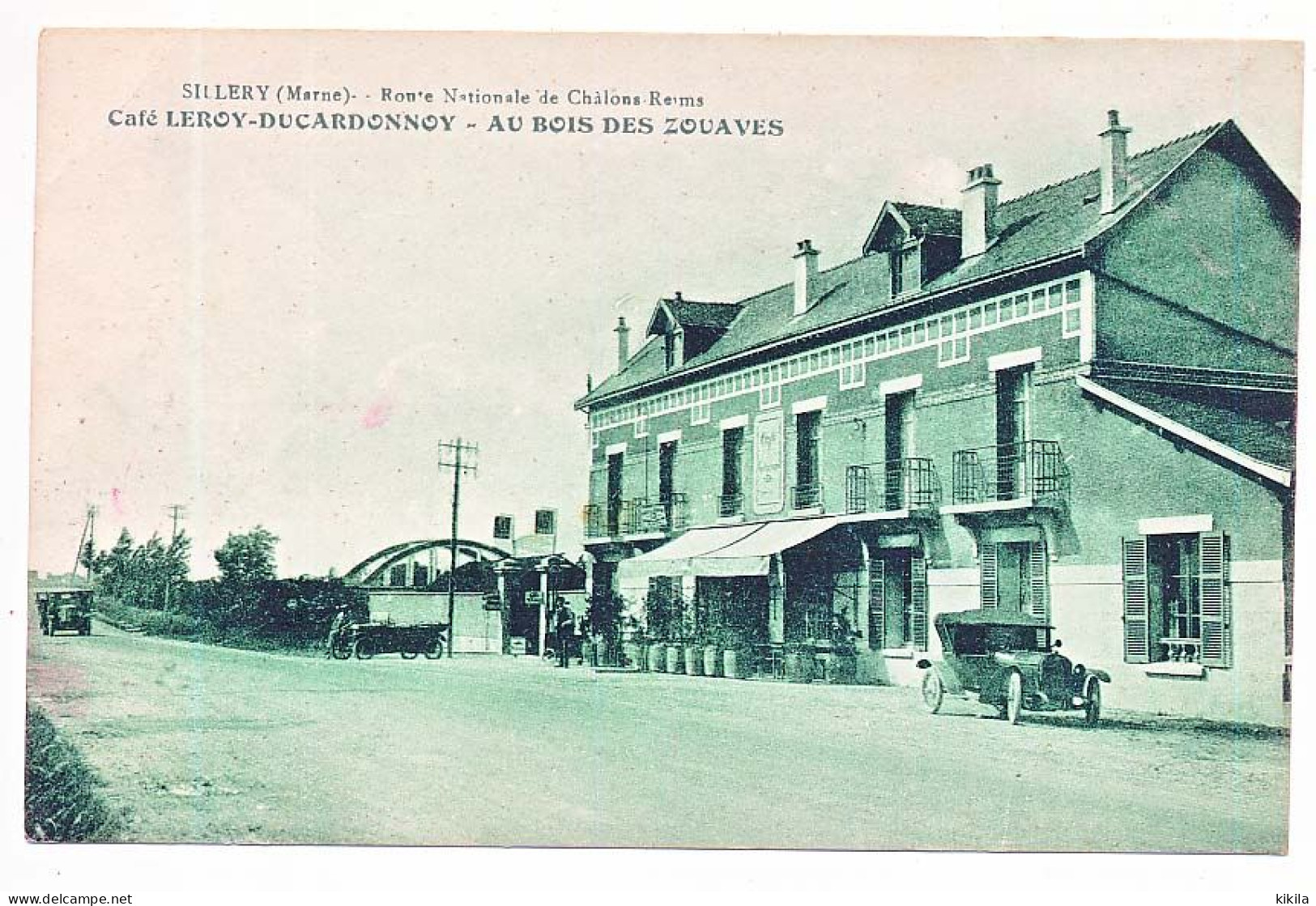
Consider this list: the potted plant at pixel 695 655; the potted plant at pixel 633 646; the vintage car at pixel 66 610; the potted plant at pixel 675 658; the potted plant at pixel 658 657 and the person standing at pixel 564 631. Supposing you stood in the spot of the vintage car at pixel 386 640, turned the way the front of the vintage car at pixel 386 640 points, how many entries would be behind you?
5

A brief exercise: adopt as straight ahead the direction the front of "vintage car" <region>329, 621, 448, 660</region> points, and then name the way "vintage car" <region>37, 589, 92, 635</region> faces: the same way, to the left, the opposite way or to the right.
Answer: to the left

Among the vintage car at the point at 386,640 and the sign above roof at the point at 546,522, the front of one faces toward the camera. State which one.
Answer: the sign above roof

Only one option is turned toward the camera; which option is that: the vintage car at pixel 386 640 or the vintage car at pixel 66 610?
the vintage car at pixel 66 610

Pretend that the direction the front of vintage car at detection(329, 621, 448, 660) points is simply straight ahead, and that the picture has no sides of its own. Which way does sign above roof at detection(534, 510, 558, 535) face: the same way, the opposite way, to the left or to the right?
to the left

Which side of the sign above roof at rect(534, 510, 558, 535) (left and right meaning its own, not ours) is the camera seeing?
front

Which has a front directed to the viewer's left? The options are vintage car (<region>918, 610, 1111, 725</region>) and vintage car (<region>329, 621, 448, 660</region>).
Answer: vintage car (<region>329, 621, 448, 660</region>)

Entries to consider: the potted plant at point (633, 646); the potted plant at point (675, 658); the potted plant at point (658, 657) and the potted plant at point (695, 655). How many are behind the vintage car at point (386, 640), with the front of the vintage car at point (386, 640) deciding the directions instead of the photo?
4

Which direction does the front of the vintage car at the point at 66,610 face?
toward the camera

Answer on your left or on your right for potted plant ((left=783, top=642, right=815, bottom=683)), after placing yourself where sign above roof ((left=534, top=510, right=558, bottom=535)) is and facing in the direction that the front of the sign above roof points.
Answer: on your left

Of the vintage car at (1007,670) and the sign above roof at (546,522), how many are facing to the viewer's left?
0

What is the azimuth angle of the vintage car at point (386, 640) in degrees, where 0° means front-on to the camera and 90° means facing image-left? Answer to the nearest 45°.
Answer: approximately 90°

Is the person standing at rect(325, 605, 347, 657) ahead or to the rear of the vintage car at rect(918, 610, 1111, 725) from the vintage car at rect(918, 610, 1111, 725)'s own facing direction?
to the rear
